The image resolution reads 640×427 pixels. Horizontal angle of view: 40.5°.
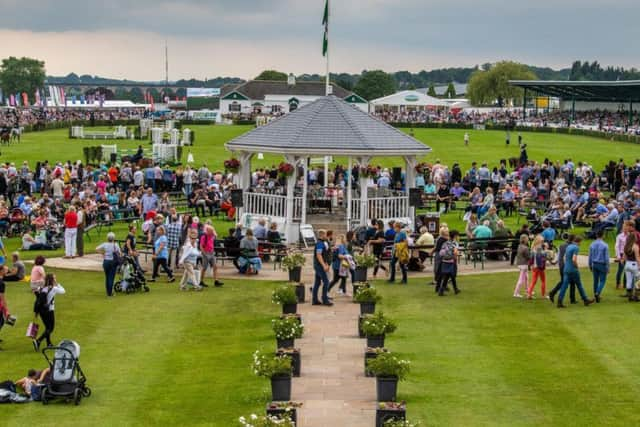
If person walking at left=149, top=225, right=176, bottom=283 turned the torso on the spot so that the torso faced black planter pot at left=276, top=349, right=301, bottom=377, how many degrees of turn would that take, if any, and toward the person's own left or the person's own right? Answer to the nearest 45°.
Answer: approximately 90° to the person's own left

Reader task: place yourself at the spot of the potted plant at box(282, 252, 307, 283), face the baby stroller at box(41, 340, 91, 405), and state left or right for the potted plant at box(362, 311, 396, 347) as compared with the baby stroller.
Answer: left
